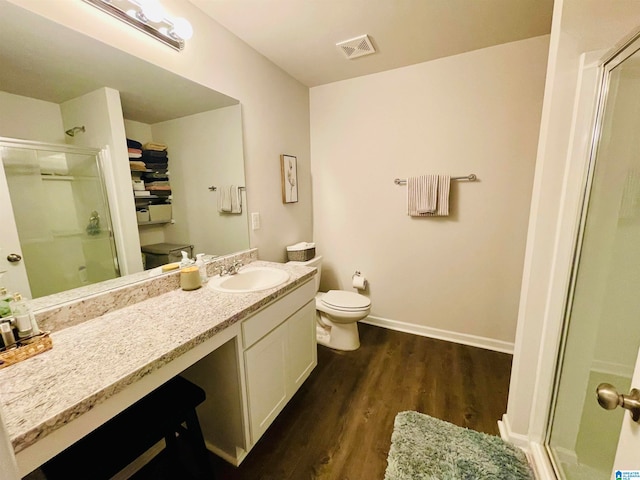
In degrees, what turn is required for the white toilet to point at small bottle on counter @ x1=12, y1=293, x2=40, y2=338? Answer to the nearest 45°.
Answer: approximately 135° to its right

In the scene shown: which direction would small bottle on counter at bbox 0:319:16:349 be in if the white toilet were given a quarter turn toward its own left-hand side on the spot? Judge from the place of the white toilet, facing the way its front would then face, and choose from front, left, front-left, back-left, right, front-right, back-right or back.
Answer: back-left

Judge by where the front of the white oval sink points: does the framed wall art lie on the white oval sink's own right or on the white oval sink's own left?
on the white oval sink's own left

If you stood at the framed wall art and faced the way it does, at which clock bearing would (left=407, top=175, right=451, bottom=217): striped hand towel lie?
The striped hand towel is roughly at 11 o'clock from the framed wall art.

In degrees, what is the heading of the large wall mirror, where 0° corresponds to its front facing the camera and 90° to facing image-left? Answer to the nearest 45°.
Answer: approximately 315°

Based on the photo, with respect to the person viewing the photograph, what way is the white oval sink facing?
facing the viewer and to the right of the viewer

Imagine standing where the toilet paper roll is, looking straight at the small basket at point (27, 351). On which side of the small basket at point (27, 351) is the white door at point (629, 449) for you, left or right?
left

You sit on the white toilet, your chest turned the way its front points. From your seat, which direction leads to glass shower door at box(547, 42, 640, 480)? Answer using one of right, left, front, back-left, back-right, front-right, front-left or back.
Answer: front-right
